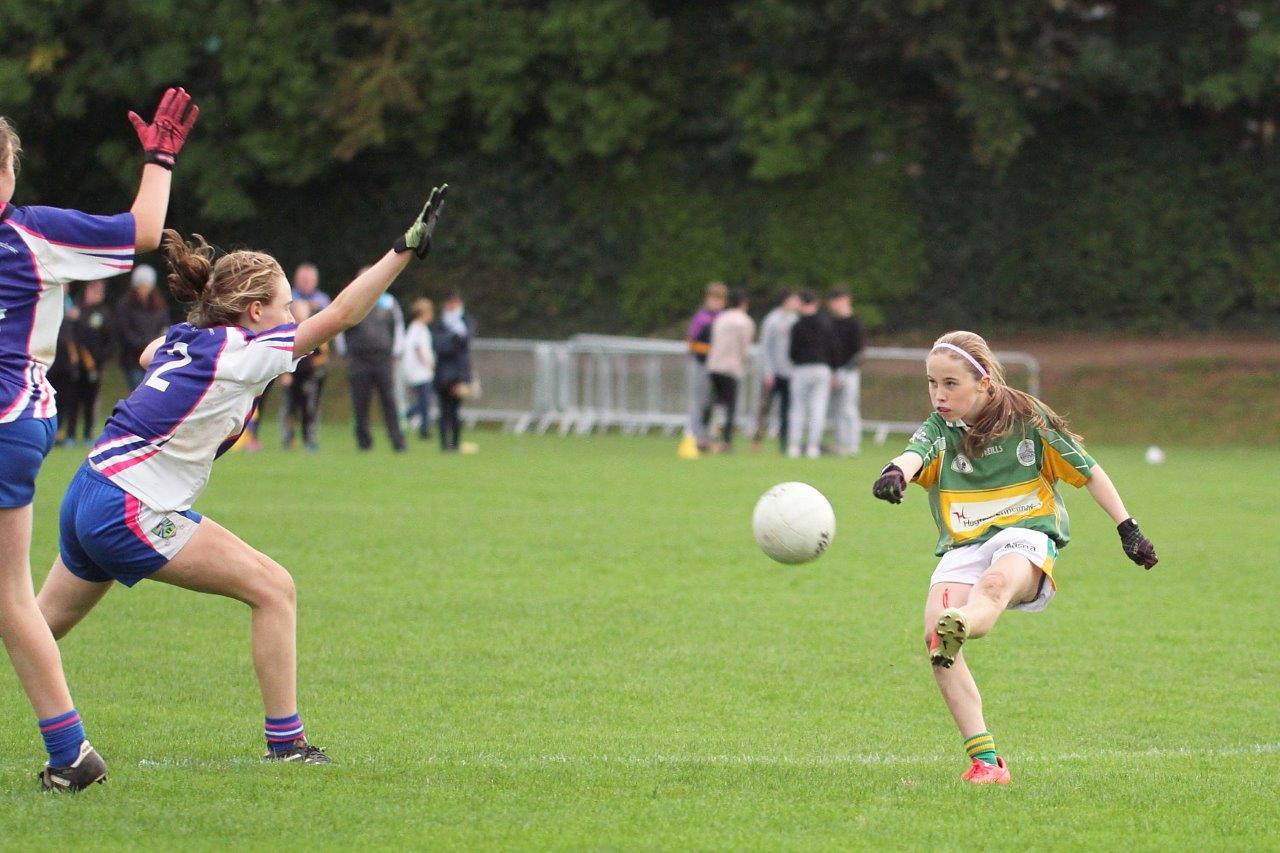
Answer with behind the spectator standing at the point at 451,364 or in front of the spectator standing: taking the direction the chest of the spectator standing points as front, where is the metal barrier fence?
behind

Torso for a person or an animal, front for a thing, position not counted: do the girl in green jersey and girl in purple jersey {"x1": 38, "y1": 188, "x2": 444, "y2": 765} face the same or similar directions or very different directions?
very different directions

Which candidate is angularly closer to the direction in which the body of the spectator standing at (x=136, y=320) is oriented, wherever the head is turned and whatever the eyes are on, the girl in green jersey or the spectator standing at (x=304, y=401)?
the girl in green jersey

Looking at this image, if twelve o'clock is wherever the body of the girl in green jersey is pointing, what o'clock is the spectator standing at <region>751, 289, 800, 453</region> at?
The spectator standing is roughly at 4 o'clock from the girl in green jersey.

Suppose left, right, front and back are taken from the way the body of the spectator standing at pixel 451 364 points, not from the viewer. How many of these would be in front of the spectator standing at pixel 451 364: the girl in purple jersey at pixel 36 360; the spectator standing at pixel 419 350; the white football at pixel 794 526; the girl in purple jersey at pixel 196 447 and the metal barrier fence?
3

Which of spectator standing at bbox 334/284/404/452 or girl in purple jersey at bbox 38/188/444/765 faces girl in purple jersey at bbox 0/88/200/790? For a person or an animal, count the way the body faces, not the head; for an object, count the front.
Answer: the spectator standing

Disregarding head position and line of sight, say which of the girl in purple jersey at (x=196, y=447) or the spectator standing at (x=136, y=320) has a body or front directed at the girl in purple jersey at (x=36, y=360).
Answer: the spectator standing

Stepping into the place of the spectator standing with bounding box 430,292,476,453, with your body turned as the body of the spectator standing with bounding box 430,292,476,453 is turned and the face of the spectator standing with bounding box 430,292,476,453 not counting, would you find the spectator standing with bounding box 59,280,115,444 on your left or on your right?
on your right

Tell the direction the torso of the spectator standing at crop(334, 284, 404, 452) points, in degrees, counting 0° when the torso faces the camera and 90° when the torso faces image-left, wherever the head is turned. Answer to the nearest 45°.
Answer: approximately 0°

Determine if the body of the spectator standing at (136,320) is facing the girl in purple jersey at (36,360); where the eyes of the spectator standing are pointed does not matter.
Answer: yes
